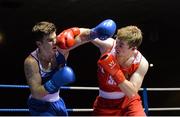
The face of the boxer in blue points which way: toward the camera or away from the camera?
toward the camera

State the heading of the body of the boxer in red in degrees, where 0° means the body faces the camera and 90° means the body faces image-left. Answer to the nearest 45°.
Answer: approximately 45°

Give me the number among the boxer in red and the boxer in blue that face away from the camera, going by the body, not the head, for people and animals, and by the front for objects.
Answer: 0

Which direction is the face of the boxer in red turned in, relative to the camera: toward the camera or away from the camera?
toward the camera

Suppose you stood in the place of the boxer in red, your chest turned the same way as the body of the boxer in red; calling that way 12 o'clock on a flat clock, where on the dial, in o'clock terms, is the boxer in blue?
The boxer in blue is roughly at 1 o'clock from the boxer in red.

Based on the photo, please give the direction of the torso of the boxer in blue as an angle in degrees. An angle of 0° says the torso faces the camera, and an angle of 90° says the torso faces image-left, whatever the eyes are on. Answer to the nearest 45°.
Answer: approximately 315°

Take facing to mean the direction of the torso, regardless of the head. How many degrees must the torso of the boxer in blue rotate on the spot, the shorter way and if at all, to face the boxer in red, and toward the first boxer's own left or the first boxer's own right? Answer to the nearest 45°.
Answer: approximately 45° to the first boxer's own left

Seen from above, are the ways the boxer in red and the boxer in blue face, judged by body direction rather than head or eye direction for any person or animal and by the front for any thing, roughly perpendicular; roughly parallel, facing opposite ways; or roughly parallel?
roughly perpendicular
